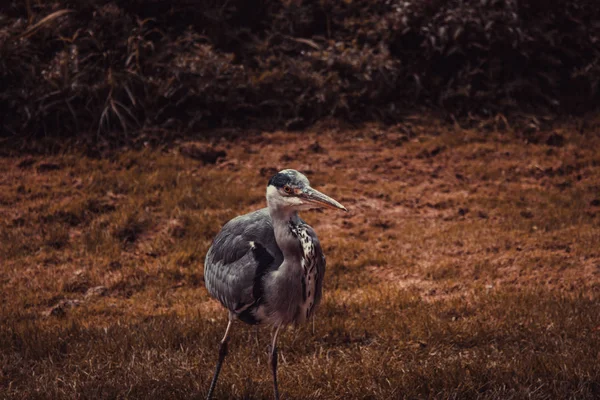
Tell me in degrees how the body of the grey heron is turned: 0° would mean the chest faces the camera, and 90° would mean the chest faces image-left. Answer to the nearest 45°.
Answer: approximately 315°
